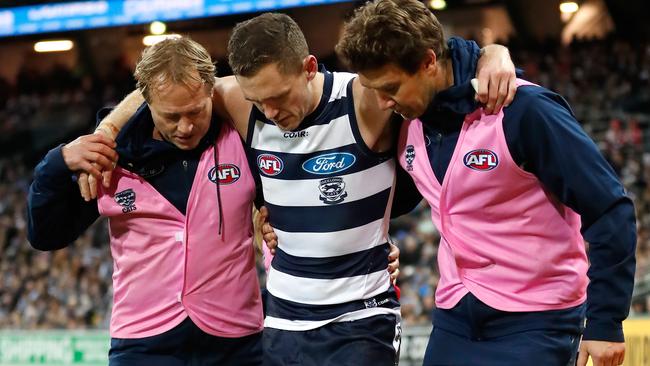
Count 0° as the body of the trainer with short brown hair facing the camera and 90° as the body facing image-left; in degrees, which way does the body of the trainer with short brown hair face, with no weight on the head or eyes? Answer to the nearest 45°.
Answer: approximately 45°

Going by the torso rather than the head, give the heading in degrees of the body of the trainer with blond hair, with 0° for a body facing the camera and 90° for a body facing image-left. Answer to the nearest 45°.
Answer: approximately 0°
